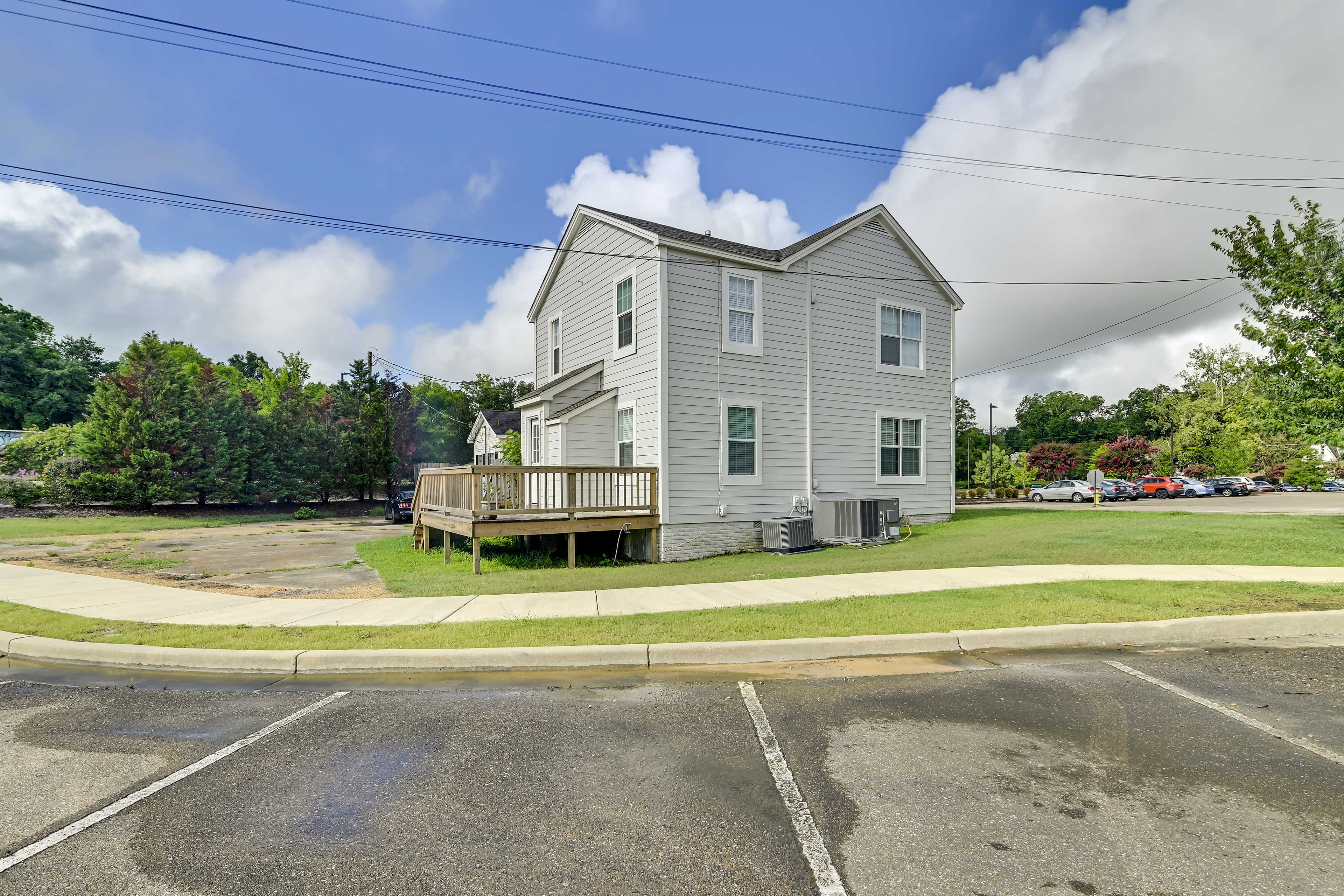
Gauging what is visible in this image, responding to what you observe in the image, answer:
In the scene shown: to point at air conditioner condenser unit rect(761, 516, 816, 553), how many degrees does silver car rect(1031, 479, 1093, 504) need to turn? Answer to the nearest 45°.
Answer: approximately 90° to its left

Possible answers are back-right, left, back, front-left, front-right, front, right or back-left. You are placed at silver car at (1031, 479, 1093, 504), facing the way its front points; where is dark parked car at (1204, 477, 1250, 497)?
back-right

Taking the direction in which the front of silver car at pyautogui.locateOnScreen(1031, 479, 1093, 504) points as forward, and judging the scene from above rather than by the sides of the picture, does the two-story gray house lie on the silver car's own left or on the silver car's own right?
on the silver car's own left

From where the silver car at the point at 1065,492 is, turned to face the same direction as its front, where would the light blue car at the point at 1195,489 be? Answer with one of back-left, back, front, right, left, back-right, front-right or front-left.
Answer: back-right

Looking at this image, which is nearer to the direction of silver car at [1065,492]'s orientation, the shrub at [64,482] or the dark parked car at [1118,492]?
the shrub

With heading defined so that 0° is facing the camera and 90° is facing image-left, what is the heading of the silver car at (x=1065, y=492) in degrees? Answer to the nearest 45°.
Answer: approximately 90°

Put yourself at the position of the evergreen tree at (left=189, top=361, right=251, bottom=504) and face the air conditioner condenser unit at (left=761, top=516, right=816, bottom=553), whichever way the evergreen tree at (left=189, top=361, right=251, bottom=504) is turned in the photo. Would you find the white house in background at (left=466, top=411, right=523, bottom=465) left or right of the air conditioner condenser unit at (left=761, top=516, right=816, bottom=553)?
left

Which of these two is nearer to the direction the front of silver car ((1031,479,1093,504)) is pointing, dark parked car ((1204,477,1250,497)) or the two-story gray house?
the two-story gray house

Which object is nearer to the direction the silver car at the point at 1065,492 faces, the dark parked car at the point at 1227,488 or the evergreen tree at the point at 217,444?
the evergreen tree

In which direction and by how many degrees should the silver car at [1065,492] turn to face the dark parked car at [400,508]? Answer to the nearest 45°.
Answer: approximately 45° to its left

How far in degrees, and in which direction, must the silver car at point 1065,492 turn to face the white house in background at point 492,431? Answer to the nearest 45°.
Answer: approximately 45° to its left
